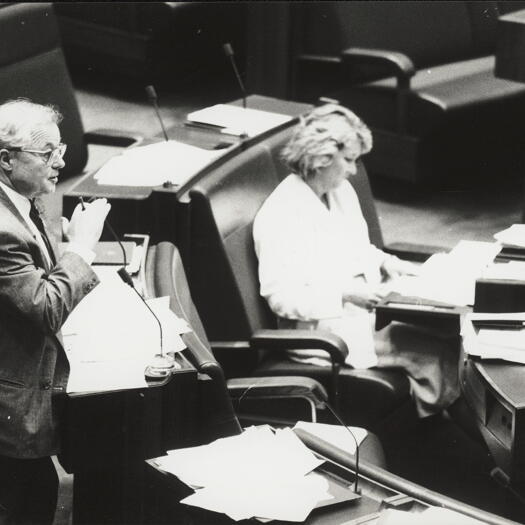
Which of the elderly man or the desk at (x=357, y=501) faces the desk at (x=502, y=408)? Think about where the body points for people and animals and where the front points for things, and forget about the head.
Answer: the elderly man

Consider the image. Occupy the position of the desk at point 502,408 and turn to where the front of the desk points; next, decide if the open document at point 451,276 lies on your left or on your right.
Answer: on your right

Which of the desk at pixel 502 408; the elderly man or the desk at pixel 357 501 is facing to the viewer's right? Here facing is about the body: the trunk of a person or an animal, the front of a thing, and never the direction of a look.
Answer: the elderly man

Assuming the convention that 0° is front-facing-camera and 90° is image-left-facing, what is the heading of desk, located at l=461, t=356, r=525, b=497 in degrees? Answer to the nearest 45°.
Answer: approximately 45°

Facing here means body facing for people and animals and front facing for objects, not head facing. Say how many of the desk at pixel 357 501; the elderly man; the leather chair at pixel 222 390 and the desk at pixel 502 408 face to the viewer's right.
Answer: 2

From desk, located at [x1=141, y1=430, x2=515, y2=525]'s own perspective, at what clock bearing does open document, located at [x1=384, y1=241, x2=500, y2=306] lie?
The open document is roughly at 5 o'clock from the desk.

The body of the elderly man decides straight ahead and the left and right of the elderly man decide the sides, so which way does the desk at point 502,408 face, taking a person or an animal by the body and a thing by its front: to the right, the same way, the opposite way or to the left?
the opposite way

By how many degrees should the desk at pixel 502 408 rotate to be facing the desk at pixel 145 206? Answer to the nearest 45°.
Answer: approximately 90° to its right

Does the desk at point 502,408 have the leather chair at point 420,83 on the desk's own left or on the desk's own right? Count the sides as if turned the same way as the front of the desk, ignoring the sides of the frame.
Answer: on the desk's own right

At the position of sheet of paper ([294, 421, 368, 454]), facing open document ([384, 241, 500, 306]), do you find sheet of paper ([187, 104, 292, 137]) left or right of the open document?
left

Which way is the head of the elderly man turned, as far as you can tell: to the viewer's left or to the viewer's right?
to the viewer's right

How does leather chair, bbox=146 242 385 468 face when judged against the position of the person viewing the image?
facing to the right of the viewer

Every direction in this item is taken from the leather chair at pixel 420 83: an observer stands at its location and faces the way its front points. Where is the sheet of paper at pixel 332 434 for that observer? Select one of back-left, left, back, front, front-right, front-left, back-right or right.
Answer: front-right

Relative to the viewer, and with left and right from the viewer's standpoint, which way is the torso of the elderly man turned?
facing to the right of the viewer
